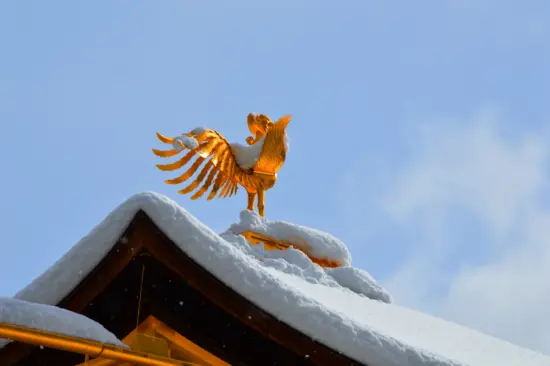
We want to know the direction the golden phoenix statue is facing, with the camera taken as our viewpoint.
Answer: facing away from the viewer and to the right of the viewer
